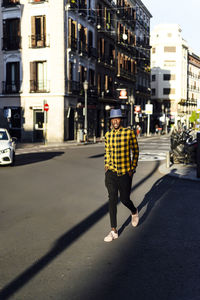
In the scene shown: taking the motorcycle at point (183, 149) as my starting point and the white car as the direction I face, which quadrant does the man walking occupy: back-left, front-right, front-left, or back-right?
front-left

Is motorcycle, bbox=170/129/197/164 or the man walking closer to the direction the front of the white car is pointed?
the man walking

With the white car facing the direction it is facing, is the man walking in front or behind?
in front

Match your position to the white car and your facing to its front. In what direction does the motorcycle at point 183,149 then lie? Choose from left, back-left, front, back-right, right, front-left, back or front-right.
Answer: left

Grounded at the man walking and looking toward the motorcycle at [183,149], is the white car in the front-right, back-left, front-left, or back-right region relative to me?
front-left

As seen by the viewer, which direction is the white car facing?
toward the camera
